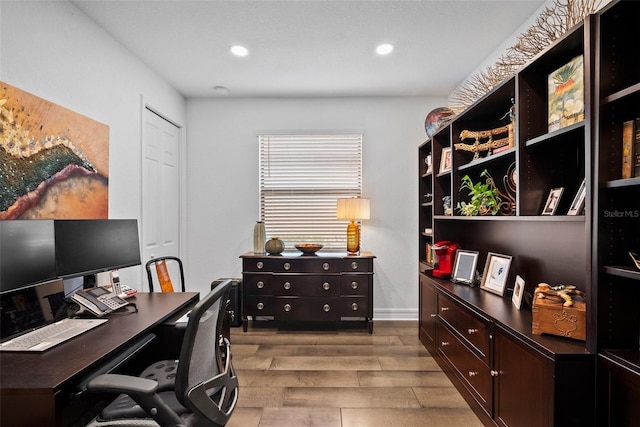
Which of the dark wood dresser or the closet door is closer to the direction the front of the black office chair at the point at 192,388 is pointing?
the closet door

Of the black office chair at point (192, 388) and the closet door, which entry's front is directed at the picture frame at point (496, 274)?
the closet door

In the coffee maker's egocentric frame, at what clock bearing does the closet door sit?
The closet door is roughly at 1 o'clock from the coffee maker.

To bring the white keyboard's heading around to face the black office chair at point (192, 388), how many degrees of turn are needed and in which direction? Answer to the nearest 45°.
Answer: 0° — it already faces it

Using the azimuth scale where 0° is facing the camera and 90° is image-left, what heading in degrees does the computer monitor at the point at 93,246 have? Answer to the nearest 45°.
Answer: approximately 315°

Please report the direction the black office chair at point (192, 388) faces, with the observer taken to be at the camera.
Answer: facing away from the viewer and to the left of the viewer

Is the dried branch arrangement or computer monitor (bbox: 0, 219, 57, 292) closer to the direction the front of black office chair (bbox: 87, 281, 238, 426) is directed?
the computer monitor

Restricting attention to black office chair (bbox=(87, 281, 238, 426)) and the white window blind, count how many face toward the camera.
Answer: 1

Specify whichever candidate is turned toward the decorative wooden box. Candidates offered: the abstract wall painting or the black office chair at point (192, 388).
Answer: the abstract wall painting

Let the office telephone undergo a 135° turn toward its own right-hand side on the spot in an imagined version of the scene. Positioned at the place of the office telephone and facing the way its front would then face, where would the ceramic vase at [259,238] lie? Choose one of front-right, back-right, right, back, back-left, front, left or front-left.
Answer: back-right

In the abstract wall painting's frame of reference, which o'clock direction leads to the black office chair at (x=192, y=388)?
The black office chair is roughly at 1 o'clock from the abstract wall painting.
